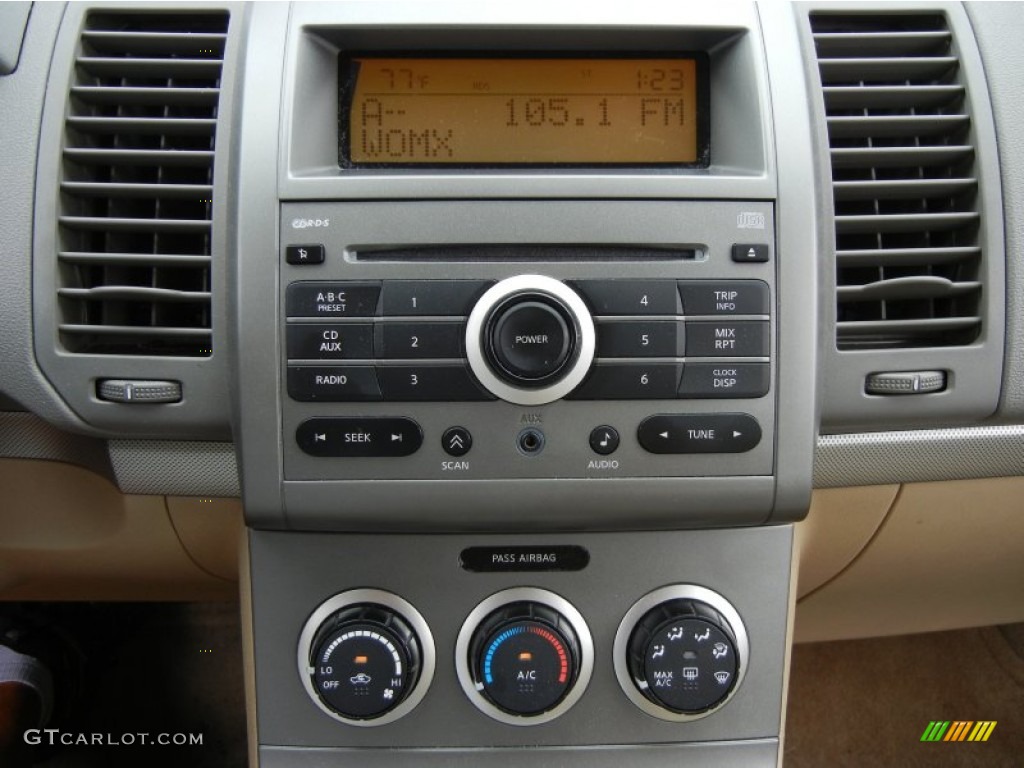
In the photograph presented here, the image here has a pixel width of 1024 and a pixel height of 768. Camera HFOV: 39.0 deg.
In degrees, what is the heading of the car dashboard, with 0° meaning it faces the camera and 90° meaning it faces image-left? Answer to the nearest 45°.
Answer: approximately 0°
